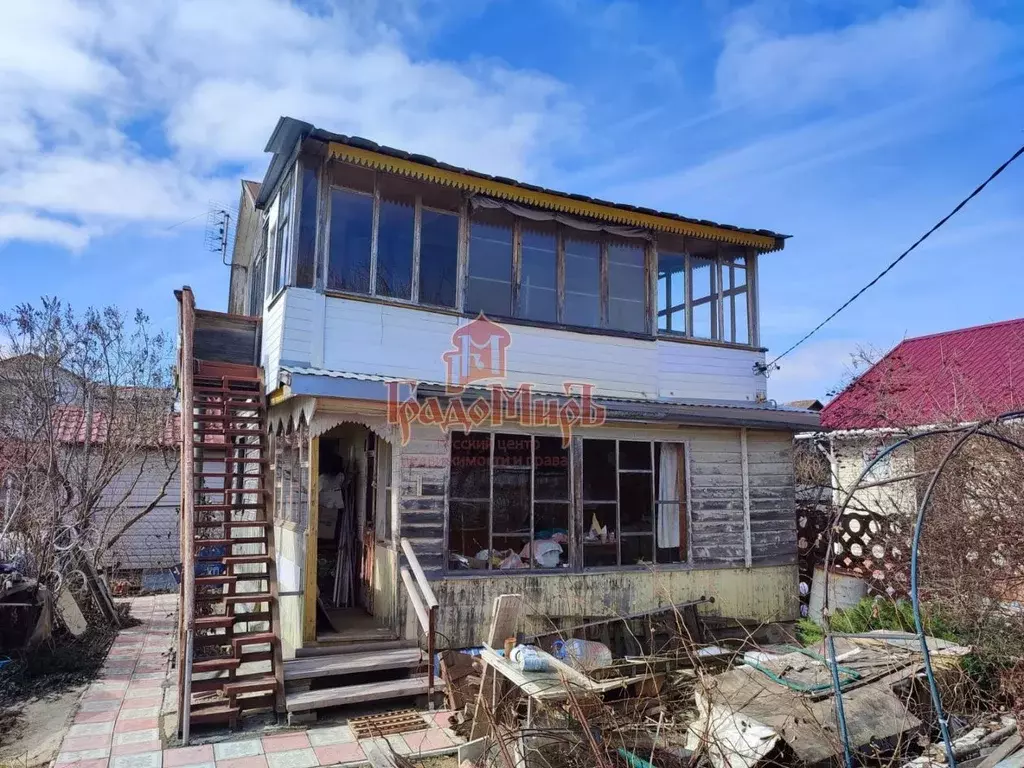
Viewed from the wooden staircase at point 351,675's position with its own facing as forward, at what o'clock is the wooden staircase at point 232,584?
the wooden staircase at point 232,584 is roughly at 4 o'clock from the wooden staircase at point 351,675.

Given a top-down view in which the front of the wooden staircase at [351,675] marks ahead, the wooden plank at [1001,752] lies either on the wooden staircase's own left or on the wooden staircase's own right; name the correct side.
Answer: on the wooden staircase's own left

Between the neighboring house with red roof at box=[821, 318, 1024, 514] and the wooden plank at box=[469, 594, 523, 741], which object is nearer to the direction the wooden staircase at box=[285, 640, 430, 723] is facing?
the wooden plank

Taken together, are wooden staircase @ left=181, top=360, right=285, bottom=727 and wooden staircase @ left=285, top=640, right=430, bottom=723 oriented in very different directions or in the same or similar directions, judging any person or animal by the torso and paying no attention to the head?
same or similar directions

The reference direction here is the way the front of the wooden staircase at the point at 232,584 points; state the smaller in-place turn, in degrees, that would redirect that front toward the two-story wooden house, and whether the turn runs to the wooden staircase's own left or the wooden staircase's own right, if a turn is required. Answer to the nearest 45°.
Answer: approximately 90° to the wooden staircase's own left

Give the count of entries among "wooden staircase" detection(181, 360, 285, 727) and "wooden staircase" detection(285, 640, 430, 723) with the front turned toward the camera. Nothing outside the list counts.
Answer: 2

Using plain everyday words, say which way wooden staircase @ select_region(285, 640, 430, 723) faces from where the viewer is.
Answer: facing the viewer

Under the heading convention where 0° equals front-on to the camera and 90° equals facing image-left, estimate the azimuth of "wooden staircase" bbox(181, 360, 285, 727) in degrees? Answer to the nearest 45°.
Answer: approximately 0°

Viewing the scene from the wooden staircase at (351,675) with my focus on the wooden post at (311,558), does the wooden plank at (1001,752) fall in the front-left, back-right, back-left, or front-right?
back-right

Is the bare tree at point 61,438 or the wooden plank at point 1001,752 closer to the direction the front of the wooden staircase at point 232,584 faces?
the wooden plank

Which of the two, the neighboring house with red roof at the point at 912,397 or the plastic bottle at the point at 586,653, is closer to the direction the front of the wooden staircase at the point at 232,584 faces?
the plastic bottle

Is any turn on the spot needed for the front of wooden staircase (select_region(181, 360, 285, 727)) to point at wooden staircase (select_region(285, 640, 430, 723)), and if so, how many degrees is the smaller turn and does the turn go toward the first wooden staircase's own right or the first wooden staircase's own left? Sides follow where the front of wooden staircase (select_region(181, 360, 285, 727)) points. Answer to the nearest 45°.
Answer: approximately 45° to the first wooden staircase's own left
